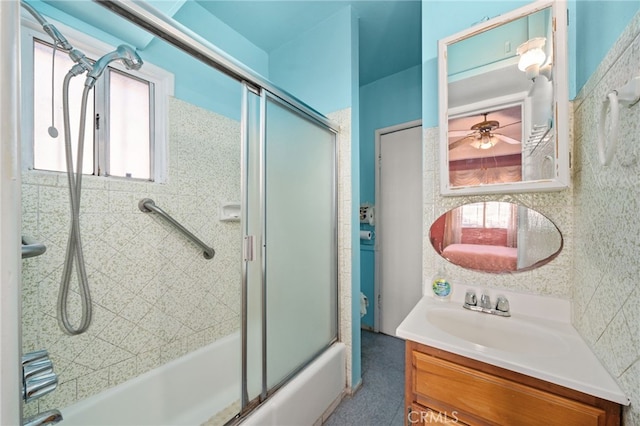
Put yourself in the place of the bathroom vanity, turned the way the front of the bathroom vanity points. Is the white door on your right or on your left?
on your right

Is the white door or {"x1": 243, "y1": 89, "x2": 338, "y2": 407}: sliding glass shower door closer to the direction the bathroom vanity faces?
the sliding glass shower door

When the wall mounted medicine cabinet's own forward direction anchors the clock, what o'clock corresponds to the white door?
The white door is roughly at 5 o'clock from the wall mounted medicine cabinet.

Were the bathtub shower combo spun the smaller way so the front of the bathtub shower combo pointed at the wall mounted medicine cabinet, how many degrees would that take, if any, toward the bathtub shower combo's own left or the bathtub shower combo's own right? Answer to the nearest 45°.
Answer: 0° — it already faces it

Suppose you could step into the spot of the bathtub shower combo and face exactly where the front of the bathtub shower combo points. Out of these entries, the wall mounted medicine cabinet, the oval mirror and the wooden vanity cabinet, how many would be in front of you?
3

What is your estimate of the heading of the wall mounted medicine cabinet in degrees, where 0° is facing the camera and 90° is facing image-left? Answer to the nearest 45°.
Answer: approximately 45°

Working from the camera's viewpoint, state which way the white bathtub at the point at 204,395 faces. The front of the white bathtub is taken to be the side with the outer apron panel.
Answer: facing the viewer and to the right of the viewer

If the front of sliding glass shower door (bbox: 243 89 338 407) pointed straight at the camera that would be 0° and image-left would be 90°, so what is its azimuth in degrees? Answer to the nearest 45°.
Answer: approximately 315°

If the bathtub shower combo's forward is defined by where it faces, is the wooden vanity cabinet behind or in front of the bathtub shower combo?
in front

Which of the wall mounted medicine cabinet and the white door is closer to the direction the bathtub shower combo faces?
the wall mounted medicine cabinet

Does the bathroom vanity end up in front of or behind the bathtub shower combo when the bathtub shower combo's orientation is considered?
in front
